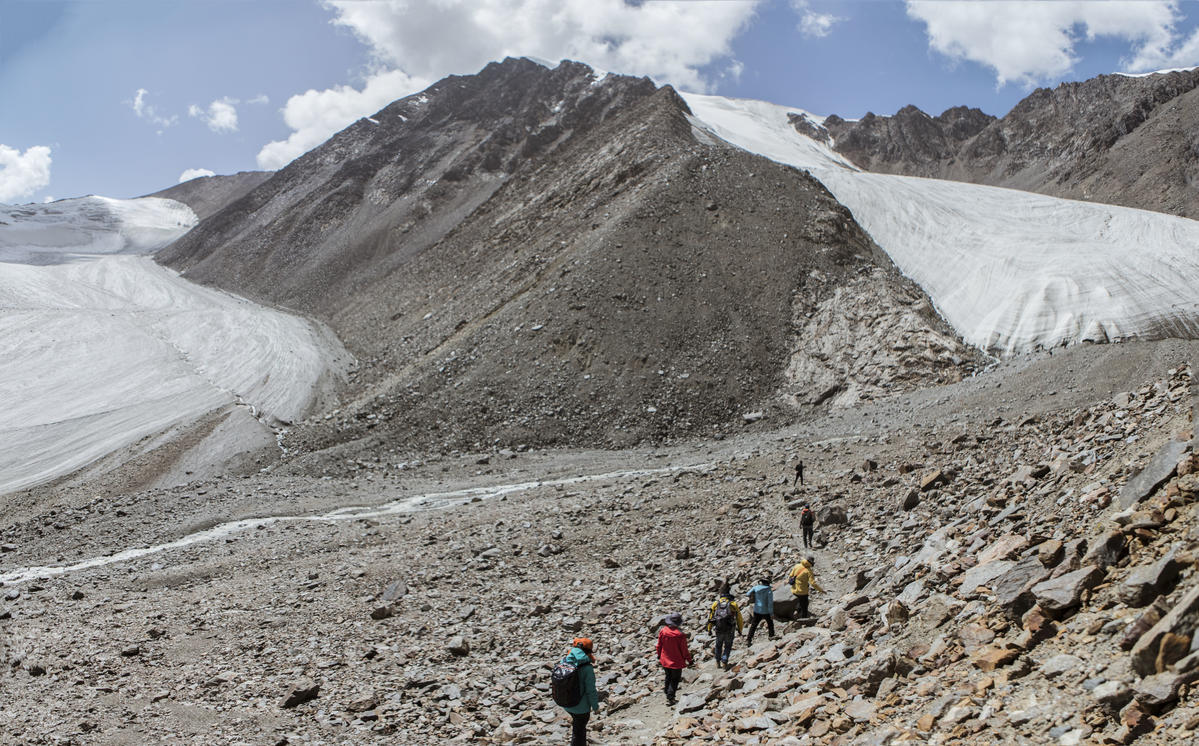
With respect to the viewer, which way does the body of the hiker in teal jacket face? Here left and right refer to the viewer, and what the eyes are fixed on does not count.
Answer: facing away from the viewer and to the right of the viewer

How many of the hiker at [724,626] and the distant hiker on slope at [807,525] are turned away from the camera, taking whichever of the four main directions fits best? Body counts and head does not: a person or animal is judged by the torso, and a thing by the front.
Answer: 2

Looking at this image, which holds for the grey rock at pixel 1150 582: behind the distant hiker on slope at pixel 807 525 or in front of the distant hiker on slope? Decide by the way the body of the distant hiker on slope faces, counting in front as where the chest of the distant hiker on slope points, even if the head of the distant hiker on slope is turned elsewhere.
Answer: behind

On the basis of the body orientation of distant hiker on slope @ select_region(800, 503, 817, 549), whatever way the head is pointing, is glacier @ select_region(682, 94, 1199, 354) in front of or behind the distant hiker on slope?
in front

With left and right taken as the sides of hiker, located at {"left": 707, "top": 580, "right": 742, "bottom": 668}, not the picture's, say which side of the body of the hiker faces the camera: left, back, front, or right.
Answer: back

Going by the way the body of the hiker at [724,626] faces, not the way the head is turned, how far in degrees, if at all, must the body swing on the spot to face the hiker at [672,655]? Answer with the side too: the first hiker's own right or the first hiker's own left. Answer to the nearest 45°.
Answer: approximately 135° to the first hiker's own left

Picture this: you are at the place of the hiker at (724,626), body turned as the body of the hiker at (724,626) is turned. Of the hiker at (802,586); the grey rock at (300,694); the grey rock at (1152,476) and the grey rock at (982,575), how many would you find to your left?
1

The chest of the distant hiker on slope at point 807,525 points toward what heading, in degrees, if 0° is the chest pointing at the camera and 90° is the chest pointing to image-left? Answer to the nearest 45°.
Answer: approximately 180°

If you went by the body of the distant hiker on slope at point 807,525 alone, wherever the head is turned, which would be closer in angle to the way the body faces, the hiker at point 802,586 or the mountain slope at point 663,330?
the mountain slope
